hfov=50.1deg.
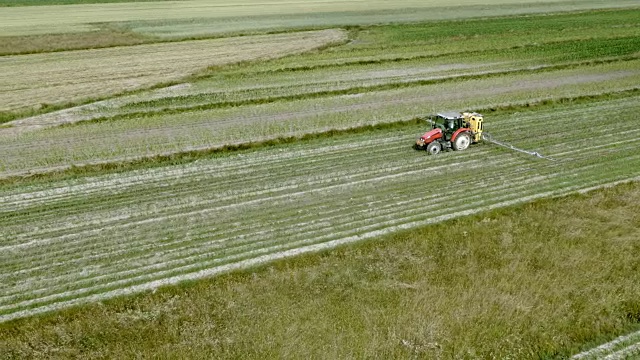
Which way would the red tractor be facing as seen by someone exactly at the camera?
facing the viewer and to the left of the viewer
